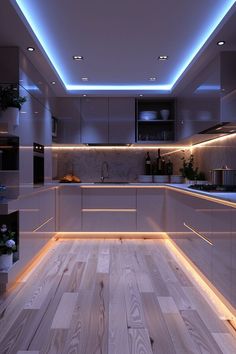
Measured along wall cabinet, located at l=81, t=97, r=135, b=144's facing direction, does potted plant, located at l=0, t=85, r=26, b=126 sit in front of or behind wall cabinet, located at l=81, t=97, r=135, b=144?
in front

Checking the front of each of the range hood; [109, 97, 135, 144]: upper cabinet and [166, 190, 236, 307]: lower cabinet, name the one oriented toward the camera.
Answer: the upper cabinet

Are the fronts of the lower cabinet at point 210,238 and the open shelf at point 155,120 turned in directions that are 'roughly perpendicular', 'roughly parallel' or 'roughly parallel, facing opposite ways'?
roughly perpendicular

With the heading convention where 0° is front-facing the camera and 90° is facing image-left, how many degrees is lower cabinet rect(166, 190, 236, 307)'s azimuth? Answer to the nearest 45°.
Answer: approximately 90°

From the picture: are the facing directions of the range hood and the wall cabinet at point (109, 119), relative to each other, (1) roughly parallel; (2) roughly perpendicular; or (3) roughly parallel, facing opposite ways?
roughly perpendicular

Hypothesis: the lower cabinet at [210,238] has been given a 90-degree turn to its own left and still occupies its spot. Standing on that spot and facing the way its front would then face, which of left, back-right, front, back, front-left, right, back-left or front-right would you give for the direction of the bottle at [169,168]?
back

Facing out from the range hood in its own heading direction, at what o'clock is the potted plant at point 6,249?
The potted plant is roughly at 11 o'clock from the range hood.

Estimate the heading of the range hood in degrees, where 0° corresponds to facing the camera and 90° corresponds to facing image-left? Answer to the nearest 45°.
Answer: approximately 90°

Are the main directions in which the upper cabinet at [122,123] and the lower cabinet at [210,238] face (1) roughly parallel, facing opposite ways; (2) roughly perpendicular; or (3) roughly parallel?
roughly perpendicular

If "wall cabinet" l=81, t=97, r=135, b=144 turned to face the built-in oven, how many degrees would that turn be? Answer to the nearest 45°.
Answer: approximately 45° to its right

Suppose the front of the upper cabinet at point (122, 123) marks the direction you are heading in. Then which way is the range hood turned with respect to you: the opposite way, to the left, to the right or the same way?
to the right

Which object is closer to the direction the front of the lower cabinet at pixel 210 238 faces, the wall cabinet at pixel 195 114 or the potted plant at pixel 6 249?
the potted plant
